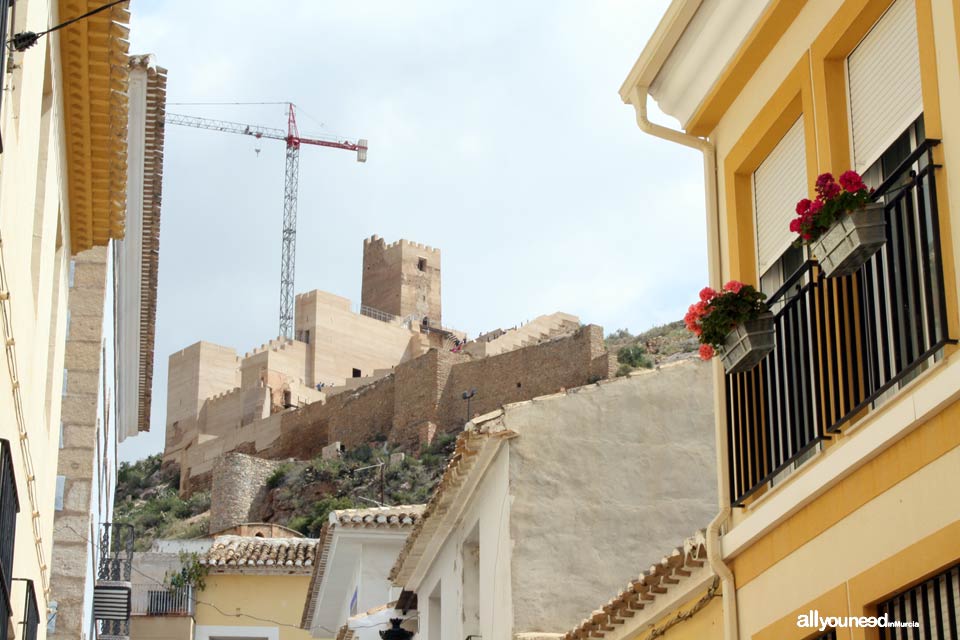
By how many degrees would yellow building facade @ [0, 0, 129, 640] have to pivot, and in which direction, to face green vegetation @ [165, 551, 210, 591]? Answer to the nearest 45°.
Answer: approximately 90° to its left

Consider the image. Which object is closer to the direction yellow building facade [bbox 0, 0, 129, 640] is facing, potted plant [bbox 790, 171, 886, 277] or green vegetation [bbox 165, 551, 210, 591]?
the potted plant

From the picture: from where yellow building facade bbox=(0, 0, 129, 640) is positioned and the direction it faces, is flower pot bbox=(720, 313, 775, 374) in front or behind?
in front

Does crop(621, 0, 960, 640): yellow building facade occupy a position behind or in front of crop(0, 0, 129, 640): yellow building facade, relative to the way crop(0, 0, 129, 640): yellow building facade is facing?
in front

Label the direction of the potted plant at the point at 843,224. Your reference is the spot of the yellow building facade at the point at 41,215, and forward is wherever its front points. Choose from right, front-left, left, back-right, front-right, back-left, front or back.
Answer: front-right

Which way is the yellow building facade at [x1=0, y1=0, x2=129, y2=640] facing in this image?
to the viewer's right

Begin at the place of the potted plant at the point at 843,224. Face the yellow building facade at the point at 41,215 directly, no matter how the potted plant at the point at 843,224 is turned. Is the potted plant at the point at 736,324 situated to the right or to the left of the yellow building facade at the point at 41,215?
right

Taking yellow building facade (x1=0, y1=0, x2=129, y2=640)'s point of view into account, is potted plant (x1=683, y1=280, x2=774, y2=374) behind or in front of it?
in front
